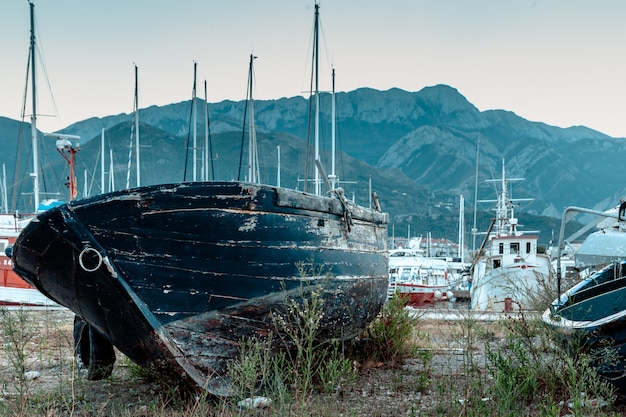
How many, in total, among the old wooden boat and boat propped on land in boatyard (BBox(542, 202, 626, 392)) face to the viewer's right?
0

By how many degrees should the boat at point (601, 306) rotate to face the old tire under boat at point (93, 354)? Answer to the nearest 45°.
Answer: approximately 45° to its right

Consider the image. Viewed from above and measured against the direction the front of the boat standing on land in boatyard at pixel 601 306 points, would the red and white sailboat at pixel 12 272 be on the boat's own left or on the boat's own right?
on the boat's own right

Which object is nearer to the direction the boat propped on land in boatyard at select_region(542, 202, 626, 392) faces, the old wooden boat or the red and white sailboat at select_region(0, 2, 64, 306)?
the old wooden boat

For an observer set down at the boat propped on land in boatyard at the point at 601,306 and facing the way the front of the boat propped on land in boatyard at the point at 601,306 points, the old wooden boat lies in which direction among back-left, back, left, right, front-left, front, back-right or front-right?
front

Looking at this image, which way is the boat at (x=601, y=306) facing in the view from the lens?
facing the viewer and to the left of the viewer
